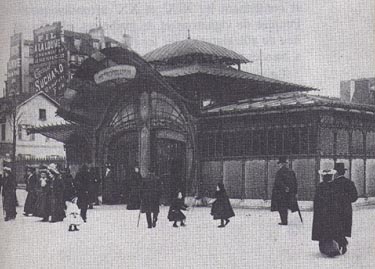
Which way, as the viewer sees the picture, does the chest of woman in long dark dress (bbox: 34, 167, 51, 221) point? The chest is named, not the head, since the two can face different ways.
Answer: toward the camera

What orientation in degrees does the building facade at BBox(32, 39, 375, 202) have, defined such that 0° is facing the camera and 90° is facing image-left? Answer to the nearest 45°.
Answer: approximately 45°

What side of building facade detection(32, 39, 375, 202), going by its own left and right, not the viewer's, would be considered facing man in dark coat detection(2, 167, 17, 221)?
front

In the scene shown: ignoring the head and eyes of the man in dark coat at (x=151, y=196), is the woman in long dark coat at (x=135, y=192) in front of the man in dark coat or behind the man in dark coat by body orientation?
in front

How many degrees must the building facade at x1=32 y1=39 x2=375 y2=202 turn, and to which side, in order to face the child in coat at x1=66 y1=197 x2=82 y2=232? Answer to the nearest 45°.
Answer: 0° — it already faces them

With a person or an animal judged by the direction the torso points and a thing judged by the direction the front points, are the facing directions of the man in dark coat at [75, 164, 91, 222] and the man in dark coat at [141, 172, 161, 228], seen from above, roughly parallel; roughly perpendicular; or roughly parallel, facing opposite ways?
roughly parallel
